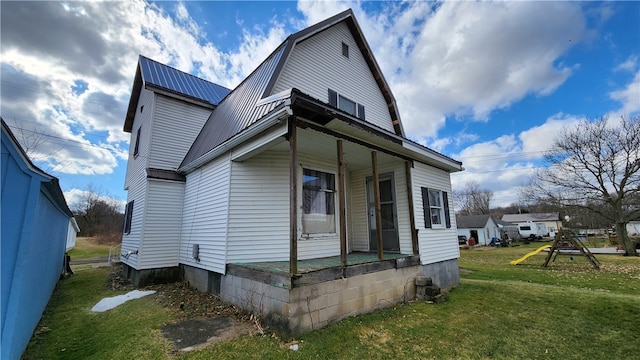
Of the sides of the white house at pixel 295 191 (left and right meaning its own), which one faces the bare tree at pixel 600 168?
left

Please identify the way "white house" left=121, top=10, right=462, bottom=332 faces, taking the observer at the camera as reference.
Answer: facing the viewer and to the right of the viewer

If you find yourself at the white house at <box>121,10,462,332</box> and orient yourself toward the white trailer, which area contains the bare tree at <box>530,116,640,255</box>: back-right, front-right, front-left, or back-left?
front-right

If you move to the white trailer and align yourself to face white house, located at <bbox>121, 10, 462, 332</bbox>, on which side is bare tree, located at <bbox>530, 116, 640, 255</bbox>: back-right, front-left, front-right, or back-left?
front-left

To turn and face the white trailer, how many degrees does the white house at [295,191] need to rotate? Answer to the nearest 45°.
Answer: approximately 90° to its left

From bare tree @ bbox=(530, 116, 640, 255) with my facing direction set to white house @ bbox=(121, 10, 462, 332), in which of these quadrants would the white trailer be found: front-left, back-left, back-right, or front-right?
back-right
